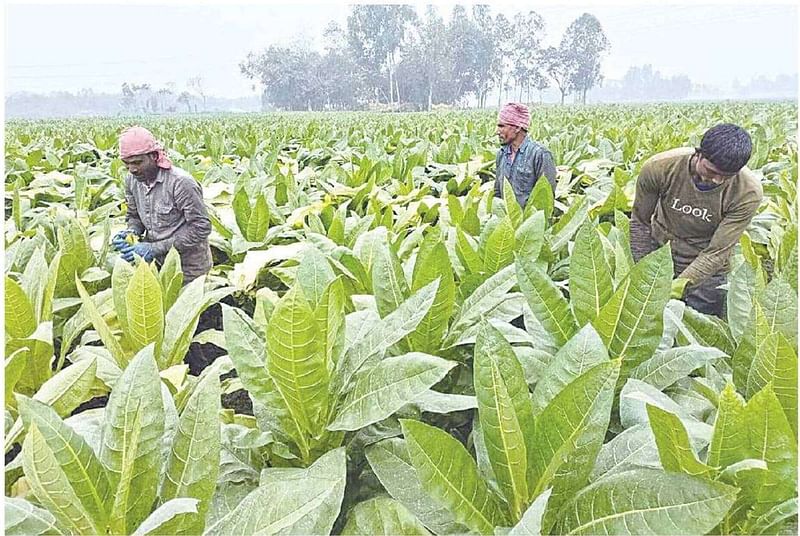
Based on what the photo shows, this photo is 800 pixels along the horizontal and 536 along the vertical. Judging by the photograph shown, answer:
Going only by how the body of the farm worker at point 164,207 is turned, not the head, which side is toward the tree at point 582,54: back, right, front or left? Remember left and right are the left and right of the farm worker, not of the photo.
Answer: back

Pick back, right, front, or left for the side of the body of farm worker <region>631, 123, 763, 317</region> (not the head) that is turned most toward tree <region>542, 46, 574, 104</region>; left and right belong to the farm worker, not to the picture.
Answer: back

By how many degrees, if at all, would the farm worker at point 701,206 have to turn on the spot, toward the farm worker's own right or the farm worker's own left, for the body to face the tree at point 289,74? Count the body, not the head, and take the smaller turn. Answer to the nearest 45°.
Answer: approximately 135° to the farm worker's own right

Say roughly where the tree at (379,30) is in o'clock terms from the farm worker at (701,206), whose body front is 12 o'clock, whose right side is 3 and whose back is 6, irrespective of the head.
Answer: The tree is roughly at 4 o'clock from the farm worker.

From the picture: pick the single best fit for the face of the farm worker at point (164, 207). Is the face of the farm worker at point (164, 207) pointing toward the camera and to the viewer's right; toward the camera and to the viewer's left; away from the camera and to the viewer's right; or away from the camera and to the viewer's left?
toward the camera and to the viewer's left

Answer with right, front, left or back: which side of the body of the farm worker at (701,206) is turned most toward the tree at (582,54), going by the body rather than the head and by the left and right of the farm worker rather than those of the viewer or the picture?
back

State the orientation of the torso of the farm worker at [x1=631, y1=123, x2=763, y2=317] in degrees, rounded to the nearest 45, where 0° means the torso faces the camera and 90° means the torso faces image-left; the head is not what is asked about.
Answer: approximately 0°

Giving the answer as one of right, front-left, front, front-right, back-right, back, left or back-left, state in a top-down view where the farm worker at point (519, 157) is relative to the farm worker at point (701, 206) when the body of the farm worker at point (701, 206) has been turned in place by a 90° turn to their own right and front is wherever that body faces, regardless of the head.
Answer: front-right

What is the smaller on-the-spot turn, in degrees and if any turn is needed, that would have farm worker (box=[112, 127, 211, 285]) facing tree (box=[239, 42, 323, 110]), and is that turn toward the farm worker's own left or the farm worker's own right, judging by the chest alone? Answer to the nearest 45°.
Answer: approximately 135° to the farm worker's own right

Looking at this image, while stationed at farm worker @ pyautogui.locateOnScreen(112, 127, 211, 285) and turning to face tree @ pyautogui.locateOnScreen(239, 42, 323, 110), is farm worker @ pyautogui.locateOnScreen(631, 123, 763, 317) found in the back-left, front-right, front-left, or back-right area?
back-right
